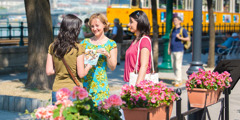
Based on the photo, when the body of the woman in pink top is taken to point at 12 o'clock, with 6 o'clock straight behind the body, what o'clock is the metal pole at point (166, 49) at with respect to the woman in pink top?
The metal pole is roughly at 3 o'clock from the woman in pink top.

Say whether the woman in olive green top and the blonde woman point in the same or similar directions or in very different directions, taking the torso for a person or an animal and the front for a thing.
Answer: very different directions

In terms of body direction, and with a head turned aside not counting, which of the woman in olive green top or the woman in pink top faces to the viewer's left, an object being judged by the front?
the woman in pink top

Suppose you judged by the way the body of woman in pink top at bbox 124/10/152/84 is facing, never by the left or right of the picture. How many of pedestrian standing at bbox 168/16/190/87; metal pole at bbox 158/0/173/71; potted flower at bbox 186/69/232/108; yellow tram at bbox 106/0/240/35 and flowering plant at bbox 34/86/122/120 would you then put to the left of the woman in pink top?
1

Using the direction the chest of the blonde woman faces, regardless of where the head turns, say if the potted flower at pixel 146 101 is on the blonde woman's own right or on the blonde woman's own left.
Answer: on the blonde woman's own left

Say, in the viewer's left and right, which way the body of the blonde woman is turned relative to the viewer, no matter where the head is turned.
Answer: facing the viewer and to the left of the viewer

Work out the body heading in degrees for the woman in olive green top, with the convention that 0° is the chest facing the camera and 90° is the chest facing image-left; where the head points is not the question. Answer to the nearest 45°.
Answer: approximately 225°

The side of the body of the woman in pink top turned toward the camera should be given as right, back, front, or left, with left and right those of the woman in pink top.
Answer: left

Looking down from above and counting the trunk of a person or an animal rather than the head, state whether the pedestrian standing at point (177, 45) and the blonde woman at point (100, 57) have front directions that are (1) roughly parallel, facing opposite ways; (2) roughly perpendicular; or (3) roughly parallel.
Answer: roughly parallel

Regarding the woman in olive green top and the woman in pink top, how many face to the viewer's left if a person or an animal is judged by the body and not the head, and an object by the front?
1
